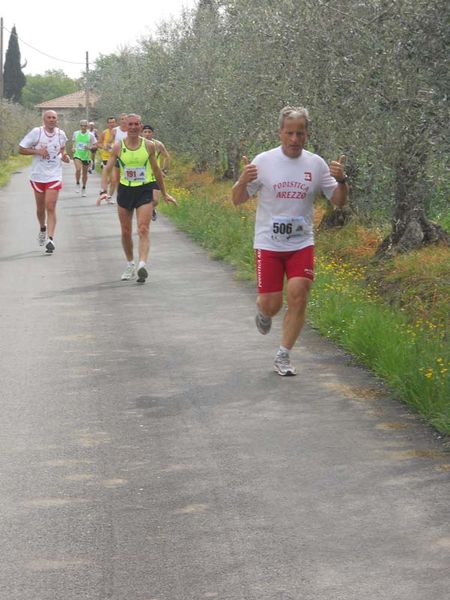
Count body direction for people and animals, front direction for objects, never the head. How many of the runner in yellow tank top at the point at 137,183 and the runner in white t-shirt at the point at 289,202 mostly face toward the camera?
2

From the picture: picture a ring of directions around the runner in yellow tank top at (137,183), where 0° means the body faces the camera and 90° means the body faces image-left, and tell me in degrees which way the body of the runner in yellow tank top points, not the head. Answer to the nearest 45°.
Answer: approximately 0°

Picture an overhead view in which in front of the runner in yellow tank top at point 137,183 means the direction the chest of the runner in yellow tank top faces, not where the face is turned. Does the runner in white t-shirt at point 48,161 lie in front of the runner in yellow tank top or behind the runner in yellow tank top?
behind

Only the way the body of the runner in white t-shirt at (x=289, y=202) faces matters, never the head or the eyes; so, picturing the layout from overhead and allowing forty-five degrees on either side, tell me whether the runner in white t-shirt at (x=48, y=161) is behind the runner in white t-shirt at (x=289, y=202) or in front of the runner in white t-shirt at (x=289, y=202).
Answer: behind
